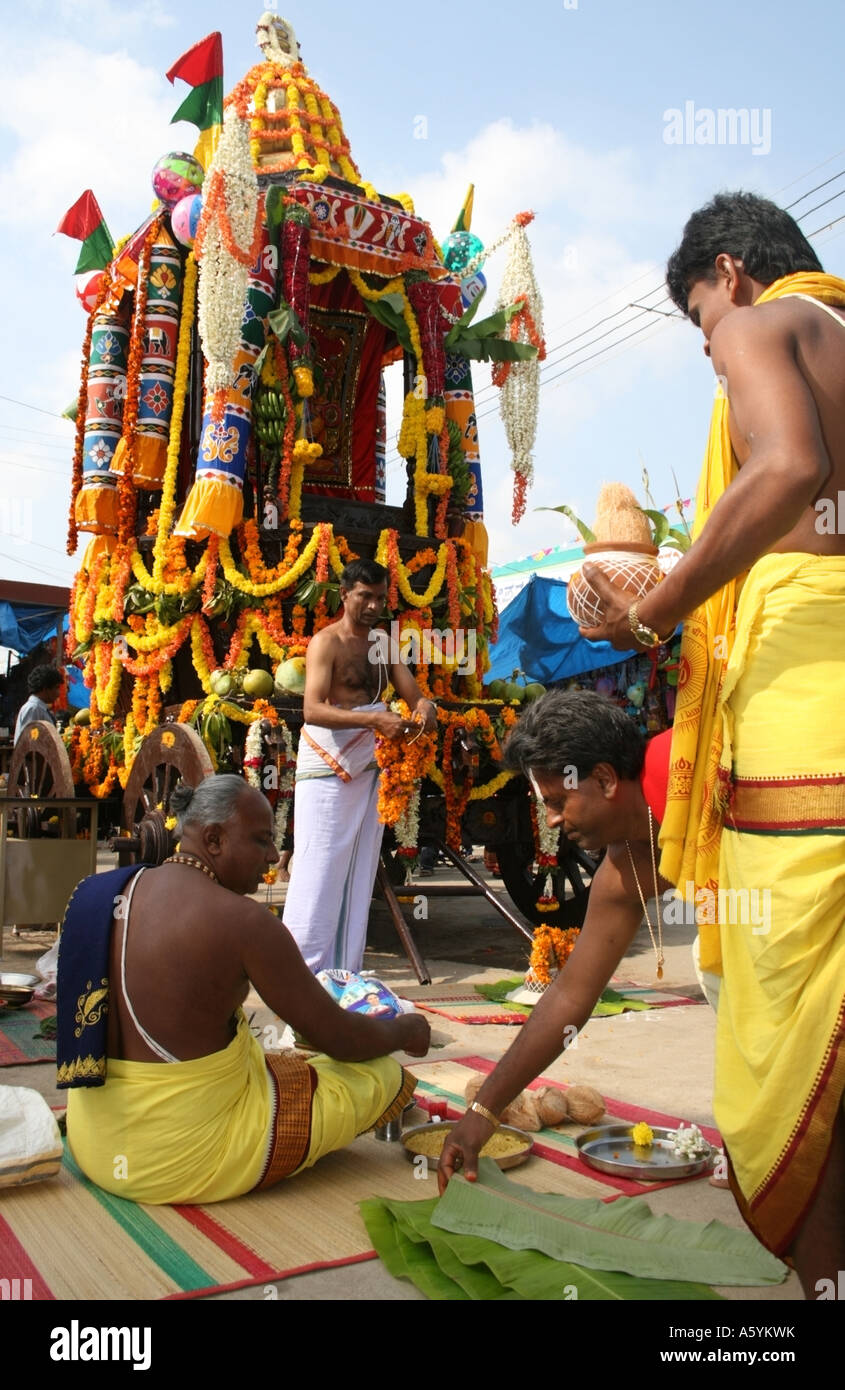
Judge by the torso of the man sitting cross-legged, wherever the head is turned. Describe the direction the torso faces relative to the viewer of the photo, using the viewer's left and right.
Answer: facing away from the viewer and to the right of the viewer

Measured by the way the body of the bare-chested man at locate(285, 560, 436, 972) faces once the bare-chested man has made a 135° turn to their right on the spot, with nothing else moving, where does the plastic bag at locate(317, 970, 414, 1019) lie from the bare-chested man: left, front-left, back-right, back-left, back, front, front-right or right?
left

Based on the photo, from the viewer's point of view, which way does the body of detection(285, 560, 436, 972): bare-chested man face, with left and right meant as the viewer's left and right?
facing the viewer and to the right of the viewer

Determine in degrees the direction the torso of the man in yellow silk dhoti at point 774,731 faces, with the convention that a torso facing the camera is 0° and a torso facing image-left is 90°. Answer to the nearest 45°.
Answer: approximately 135°

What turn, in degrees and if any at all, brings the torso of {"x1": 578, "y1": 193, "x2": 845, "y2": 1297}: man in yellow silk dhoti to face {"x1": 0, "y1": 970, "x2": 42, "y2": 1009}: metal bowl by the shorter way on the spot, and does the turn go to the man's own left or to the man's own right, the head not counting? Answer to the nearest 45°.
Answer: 0° — they already face it

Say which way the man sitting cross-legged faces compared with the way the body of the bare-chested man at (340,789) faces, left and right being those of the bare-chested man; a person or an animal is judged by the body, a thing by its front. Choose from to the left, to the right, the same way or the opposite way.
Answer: to the left

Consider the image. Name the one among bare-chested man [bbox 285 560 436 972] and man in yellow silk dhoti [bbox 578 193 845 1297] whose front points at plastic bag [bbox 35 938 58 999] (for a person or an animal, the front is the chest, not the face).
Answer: the man in yellow silk dhoti

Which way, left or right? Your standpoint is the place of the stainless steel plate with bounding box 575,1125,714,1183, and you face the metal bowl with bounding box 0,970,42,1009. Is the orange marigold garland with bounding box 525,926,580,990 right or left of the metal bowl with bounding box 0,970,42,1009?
right

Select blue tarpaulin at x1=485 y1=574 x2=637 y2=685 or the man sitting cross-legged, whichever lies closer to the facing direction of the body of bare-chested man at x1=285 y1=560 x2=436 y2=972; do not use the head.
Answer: the man sitting cross-legged

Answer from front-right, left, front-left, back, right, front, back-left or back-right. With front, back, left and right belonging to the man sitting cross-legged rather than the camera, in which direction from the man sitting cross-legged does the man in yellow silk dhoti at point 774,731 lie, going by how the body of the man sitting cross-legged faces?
right
